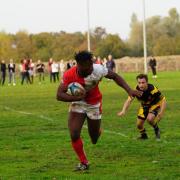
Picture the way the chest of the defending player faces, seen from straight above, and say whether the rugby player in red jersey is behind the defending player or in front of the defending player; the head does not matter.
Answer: in front

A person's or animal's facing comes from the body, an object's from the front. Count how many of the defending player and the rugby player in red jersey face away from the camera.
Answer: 0

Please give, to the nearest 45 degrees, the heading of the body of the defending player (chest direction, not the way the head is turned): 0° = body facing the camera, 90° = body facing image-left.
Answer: approximately 45°
